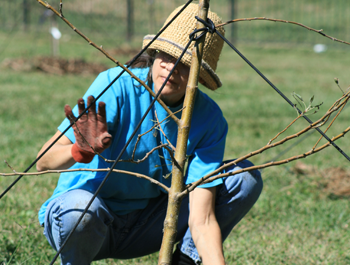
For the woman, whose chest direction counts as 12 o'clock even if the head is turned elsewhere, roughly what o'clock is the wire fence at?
The wire fence is roughly at 6 o'clock from the woman.

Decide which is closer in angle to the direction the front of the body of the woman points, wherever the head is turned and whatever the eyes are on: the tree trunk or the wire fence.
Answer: the tree trunk

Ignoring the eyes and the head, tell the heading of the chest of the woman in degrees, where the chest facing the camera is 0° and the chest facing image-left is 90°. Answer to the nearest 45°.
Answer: approximately 0°

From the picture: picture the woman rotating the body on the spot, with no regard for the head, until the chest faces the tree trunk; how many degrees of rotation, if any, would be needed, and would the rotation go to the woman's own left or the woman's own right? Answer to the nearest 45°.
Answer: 0° — they already face it
